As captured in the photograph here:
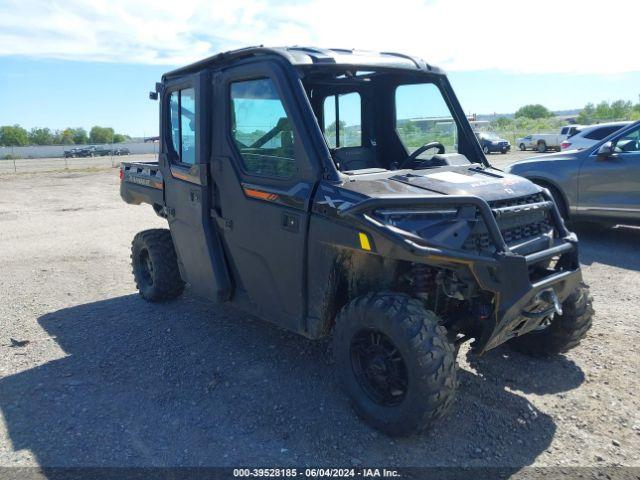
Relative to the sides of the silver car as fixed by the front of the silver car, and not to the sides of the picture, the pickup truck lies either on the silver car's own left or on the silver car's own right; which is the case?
on the silver car's own right

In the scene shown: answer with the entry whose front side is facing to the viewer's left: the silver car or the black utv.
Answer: the silver car

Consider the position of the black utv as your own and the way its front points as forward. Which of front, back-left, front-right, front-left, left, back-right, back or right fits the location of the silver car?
left

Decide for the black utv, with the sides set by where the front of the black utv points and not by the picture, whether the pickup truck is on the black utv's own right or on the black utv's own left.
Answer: on the black utv's own left

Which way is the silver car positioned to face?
to the viewer's left

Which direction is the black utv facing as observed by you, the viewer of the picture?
facing the viewer and to the right of the viewer

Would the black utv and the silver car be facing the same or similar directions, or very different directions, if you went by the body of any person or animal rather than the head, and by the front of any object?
very different directions

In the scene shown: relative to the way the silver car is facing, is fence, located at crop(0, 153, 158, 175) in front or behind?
in front

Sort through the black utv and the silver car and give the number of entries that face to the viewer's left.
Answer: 1
